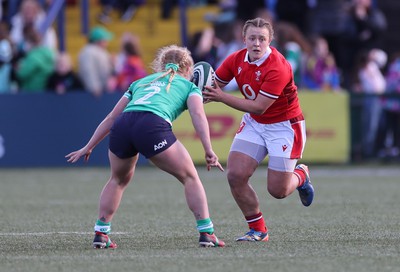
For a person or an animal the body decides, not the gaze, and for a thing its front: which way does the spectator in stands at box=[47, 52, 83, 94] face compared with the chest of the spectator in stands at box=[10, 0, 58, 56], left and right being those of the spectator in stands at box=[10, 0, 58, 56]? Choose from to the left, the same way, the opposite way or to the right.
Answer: the same way

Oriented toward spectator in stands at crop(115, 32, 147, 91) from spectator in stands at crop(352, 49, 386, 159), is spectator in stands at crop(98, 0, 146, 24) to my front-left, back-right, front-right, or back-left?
front-right

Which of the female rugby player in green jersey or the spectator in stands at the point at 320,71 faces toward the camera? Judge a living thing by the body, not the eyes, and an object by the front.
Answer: the spectator in stands

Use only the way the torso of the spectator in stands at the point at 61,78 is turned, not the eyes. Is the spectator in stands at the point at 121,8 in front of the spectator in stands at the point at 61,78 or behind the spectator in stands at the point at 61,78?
behind

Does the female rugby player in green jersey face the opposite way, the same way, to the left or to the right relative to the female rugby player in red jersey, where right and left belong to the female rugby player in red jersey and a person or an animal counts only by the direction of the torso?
the opposite way

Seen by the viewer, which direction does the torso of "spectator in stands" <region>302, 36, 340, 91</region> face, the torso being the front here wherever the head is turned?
toward the camera

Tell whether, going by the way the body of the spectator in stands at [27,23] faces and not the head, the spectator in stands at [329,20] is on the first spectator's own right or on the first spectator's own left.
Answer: on the first spectator's own left

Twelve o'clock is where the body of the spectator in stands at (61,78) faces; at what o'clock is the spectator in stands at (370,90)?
the spectator in stands at (370,90) is roughly at 9 o'clock from the spectator in stands at (61,78).

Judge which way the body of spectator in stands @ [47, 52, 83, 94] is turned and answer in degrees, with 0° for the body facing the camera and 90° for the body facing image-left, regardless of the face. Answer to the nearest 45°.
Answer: approximately 0°

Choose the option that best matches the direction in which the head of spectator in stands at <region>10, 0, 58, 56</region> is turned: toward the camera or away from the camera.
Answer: toward the camera
